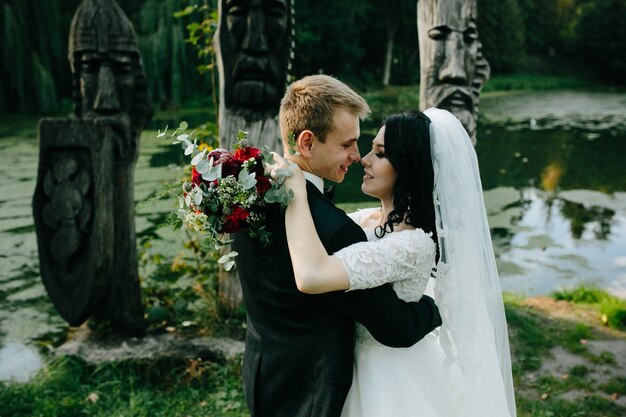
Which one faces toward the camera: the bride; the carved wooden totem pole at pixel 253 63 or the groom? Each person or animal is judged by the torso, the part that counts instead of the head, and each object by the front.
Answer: the carved wooden totem pole

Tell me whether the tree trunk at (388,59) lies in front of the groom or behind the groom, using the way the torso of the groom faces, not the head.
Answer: in front

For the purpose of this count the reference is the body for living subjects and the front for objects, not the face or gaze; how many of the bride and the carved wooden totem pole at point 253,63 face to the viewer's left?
1

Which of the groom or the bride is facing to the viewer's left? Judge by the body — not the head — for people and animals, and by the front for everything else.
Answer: the bride

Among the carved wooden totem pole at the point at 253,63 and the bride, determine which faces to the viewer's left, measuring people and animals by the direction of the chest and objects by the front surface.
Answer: the bride

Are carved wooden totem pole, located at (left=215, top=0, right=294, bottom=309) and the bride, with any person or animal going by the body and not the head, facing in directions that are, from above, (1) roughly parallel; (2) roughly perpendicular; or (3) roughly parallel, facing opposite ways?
roughly perpendicular

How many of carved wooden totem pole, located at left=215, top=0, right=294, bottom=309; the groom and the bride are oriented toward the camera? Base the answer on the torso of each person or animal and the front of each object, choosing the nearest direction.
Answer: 1

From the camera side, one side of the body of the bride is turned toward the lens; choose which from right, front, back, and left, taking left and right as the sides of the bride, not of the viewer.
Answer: left

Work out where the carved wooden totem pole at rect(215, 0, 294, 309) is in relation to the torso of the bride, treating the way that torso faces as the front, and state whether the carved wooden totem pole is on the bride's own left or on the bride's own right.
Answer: on the bride's own right

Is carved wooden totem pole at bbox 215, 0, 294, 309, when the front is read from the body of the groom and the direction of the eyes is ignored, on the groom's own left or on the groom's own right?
on the groom's own left

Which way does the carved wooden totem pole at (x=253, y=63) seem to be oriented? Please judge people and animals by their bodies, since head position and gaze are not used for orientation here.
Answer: toward the camera

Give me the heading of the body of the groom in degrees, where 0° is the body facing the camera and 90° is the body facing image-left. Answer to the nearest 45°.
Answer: approximately 225°

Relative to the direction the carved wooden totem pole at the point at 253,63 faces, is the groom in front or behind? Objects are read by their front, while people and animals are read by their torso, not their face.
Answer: in front

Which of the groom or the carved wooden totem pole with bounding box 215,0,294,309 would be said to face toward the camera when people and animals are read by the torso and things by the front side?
the carved wooden totem pole

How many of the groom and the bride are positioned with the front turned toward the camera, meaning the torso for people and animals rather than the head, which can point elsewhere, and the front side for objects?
0
